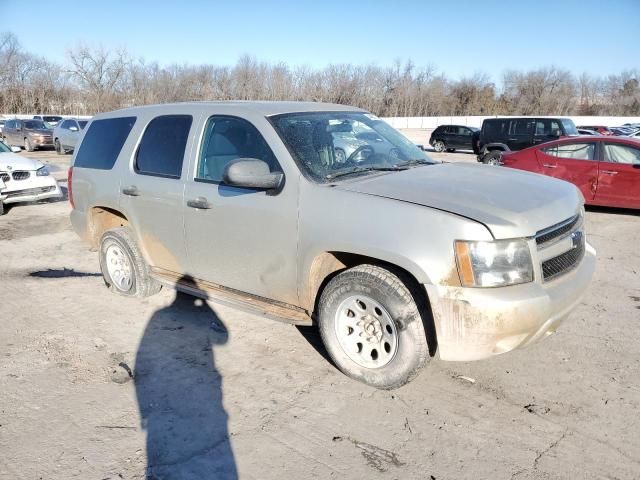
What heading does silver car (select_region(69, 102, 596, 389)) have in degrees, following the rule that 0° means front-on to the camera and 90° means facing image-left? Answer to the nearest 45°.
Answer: approximately 315°

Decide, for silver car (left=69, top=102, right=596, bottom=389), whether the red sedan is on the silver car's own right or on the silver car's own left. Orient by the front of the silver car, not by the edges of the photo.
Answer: on the silver car's own left

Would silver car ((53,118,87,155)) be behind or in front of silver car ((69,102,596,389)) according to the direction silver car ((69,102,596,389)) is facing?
behind

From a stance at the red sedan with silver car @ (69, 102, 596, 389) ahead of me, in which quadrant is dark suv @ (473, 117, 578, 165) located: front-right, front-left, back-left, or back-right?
back-right
